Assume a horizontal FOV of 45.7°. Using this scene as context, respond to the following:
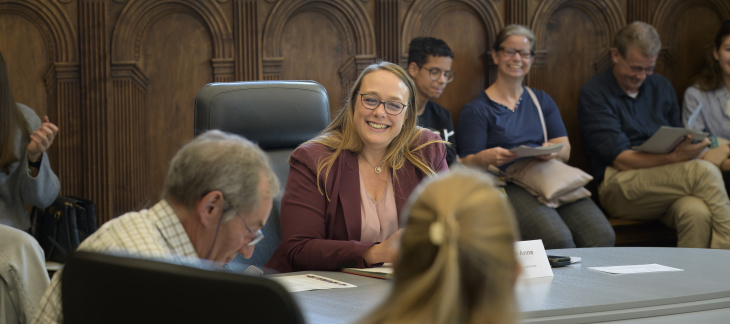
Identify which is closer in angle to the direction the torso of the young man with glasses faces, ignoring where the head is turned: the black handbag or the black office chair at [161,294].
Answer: the black office chair

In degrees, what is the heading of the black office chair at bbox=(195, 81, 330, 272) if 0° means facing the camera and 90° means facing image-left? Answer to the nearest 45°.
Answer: approximately 315°

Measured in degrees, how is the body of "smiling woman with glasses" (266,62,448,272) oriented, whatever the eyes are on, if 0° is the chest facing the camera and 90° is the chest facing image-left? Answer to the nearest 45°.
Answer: approximately 315°

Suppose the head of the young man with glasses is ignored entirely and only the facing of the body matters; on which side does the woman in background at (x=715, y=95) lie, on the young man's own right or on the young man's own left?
on the young man's own left
